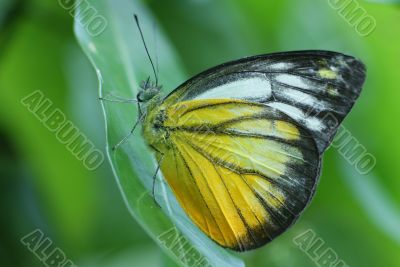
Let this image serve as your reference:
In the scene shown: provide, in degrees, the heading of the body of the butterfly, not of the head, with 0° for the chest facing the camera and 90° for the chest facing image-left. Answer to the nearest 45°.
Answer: approximately 90°
